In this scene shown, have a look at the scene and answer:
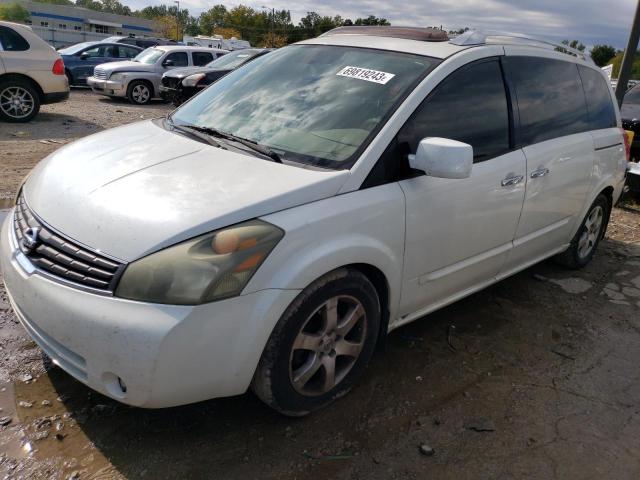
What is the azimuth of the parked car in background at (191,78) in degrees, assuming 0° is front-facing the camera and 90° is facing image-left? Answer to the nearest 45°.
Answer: approximately 45°

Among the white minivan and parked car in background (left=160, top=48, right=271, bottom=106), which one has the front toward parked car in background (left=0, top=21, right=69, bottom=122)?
parked car in background (left=160, top=48, right=271, bottom=106)

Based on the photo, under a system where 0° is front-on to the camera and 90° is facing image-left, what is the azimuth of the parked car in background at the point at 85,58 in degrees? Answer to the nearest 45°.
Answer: approximately 45°

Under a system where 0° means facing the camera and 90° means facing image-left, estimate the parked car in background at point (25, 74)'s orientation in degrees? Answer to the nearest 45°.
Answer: approximately 90°

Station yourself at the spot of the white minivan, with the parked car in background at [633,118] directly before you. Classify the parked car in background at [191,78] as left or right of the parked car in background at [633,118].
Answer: left

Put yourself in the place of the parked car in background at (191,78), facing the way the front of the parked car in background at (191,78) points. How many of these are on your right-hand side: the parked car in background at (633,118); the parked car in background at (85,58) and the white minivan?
1
